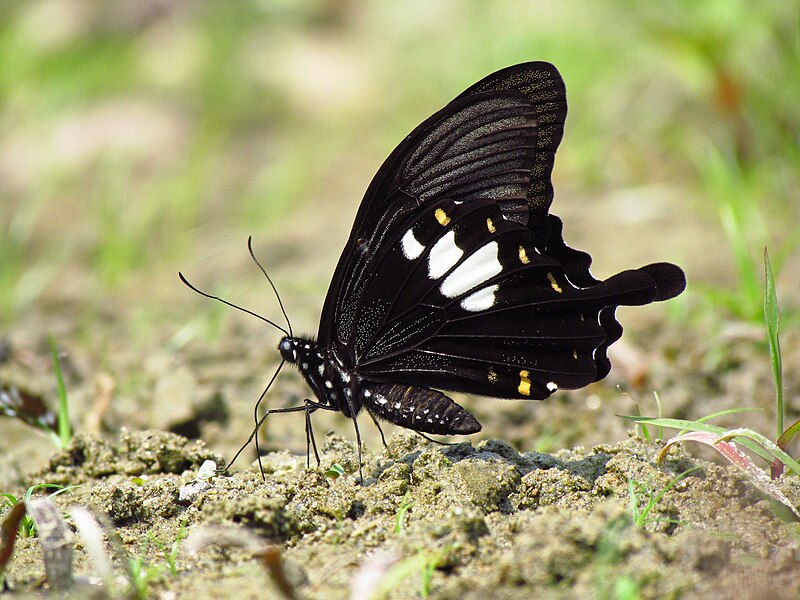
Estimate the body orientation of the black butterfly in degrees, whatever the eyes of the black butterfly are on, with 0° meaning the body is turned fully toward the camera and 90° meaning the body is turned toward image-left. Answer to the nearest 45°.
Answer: approximately 90°

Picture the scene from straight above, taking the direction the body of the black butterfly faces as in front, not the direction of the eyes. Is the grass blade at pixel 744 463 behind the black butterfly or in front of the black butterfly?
behind

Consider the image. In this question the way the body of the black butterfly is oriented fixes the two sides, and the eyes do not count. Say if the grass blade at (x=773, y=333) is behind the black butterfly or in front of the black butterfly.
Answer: behind

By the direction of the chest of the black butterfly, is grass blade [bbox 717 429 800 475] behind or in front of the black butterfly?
behind
